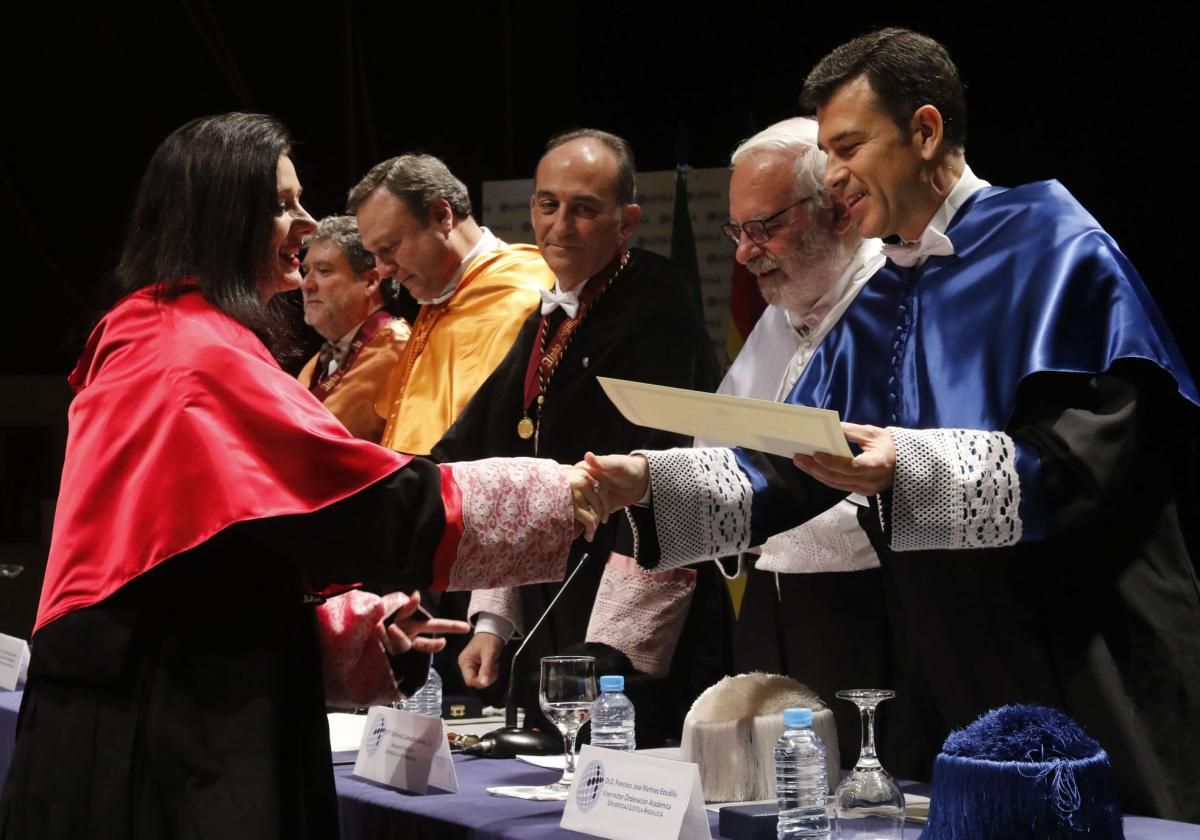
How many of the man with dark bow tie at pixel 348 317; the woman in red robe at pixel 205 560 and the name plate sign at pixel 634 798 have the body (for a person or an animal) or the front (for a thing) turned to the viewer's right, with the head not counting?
1

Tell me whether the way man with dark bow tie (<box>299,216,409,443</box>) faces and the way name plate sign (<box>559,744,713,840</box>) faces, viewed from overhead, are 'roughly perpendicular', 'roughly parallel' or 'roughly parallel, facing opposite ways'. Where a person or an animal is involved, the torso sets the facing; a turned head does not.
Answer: roughly parallel

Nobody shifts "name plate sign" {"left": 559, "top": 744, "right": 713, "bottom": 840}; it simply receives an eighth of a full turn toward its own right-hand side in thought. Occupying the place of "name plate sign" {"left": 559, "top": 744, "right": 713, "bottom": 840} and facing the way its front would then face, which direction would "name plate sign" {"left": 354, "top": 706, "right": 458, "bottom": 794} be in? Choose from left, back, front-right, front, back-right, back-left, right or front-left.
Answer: front-right

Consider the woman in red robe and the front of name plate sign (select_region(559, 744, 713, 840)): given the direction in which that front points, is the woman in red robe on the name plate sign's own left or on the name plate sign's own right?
on the name plate sign's own right

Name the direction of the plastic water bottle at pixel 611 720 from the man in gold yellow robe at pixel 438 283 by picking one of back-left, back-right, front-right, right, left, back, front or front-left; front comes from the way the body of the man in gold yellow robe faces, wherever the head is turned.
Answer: front-left

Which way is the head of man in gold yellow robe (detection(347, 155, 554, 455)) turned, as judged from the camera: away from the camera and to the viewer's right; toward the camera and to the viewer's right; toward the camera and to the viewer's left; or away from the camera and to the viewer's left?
toward the camera and to the viewer's left

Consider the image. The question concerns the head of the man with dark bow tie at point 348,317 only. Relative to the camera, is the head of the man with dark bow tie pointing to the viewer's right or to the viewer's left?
to the viewer's left

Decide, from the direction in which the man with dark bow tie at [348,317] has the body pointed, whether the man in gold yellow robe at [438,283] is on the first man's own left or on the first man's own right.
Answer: on the first man's own left

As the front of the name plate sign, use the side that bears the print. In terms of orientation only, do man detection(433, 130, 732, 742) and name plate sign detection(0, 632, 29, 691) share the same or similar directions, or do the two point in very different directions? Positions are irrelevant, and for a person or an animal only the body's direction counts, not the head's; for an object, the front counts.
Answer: same or similar directions

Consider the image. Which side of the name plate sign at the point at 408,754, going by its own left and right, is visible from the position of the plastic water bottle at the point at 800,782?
left

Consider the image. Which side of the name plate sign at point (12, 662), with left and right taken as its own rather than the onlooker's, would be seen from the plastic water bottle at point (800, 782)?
left

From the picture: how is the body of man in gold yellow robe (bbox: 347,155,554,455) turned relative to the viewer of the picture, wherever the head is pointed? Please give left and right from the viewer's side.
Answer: facing the viewer and to the left of the viewer

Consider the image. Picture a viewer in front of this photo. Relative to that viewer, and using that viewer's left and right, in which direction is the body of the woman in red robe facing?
facing to the right of the viewer
